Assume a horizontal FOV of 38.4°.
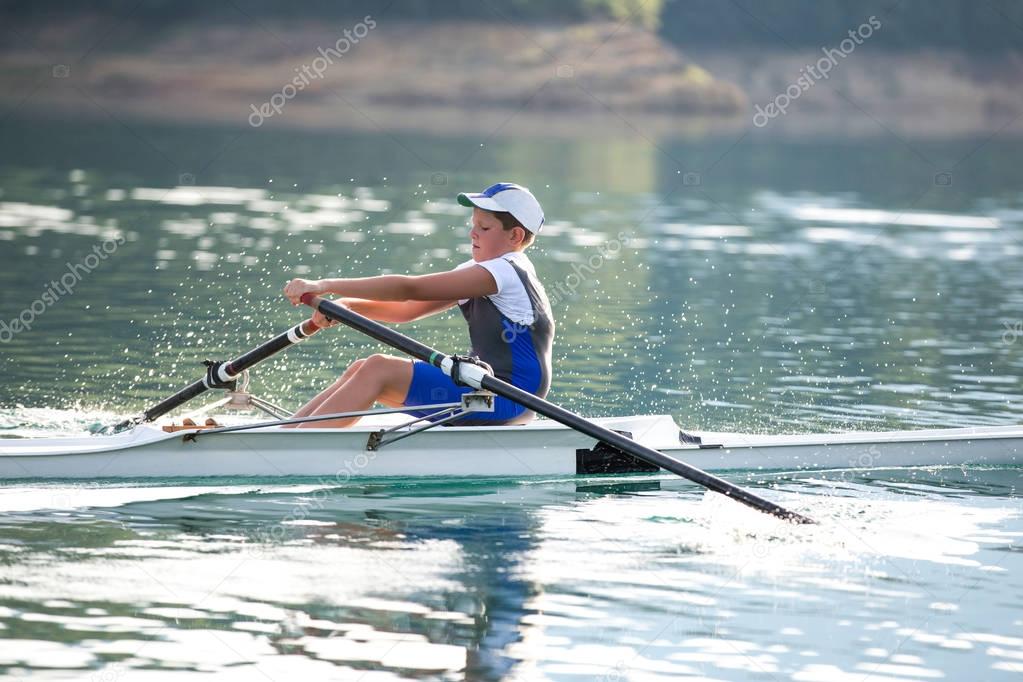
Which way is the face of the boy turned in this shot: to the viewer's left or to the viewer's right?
to the viewer's left

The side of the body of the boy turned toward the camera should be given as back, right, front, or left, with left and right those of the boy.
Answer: left
